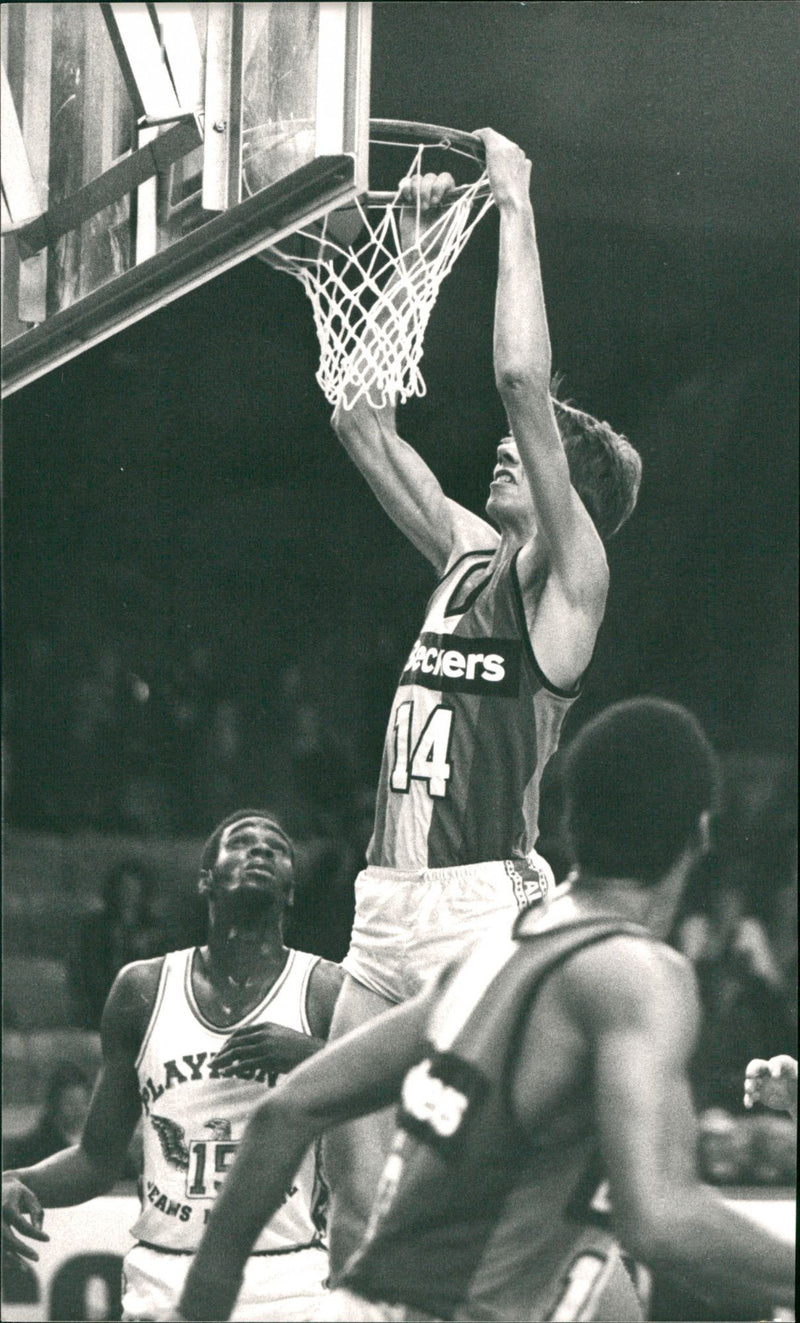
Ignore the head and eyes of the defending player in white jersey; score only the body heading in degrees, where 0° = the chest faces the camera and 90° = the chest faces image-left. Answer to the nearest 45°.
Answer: approximately 0°

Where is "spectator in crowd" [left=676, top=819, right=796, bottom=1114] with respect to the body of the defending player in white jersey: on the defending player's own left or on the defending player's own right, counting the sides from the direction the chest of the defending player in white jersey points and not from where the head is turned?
on the defending player's own left

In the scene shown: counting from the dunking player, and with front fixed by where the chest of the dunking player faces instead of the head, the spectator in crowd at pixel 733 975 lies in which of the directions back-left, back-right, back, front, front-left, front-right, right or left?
back

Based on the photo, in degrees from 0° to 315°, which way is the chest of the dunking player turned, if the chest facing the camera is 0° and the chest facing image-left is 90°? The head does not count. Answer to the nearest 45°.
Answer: approximately 45°
